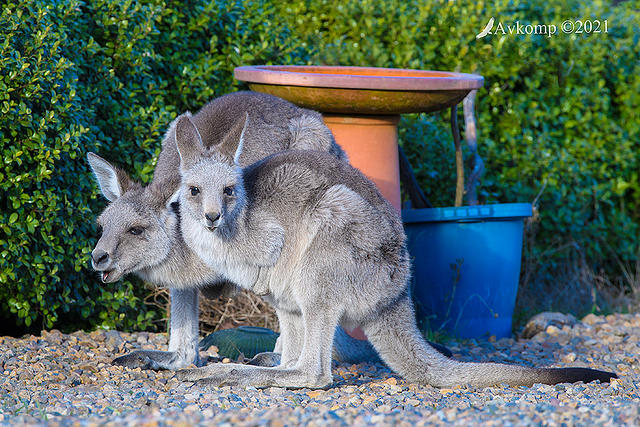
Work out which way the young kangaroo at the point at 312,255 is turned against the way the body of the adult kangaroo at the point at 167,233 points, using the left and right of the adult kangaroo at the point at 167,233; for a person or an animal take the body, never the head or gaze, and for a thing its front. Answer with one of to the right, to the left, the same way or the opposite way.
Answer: the same way

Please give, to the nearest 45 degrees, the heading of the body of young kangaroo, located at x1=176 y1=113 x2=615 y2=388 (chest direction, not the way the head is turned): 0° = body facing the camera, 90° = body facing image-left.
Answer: approximately 90°

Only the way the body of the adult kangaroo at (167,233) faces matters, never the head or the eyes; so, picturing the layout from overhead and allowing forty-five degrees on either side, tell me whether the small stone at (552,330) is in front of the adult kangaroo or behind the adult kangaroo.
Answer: behind

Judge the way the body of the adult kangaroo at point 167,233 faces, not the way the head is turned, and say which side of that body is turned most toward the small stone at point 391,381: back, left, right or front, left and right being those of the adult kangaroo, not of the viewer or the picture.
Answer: back

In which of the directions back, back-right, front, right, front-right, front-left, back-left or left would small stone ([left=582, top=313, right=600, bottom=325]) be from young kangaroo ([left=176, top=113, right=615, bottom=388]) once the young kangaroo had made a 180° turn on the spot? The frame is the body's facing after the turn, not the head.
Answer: front-left

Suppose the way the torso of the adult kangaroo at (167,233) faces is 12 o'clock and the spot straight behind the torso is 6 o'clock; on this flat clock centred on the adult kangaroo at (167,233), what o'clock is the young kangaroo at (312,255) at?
the young kangaroo at (312,255) is roughly at 7 o'clock from the adult kangaroo at (167,233).

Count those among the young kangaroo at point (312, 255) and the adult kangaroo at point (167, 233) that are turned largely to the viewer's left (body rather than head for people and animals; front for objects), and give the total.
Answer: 2

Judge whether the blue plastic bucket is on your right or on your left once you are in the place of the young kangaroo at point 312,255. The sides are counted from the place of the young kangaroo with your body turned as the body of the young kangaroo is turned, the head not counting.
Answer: on your right

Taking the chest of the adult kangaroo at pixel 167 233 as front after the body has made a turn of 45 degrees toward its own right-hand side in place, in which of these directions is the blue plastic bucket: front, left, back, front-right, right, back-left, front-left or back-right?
right

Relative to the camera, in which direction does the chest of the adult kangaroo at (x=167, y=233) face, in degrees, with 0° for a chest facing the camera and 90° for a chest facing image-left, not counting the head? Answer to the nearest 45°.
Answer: approximately 90°

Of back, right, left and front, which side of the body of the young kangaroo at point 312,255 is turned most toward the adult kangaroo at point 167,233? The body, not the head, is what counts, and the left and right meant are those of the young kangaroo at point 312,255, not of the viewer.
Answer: front

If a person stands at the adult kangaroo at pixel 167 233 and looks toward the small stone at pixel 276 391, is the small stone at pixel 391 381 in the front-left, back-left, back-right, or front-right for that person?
front-left
